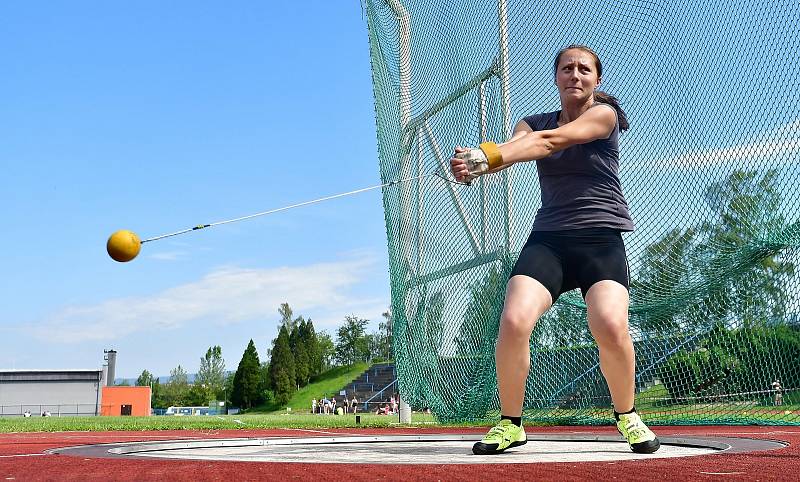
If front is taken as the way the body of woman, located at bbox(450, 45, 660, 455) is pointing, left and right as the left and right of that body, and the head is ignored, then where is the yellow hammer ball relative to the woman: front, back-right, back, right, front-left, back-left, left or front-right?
right

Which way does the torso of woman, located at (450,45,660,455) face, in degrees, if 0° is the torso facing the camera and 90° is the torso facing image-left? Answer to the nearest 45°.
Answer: approximately 0°

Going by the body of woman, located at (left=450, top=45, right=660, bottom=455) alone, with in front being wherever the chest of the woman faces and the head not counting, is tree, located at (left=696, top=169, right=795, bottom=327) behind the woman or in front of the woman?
behind

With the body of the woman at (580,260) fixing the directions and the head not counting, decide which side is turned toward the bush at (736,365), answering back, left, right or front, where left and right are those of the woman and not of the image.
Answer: back

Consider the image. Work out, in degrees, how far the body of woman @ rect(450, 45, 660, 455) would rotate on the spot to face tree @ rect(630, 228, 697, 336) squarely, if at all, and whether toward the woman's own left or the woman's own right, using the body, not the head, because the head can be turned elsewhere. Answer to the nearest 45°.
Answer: approximately 180°
